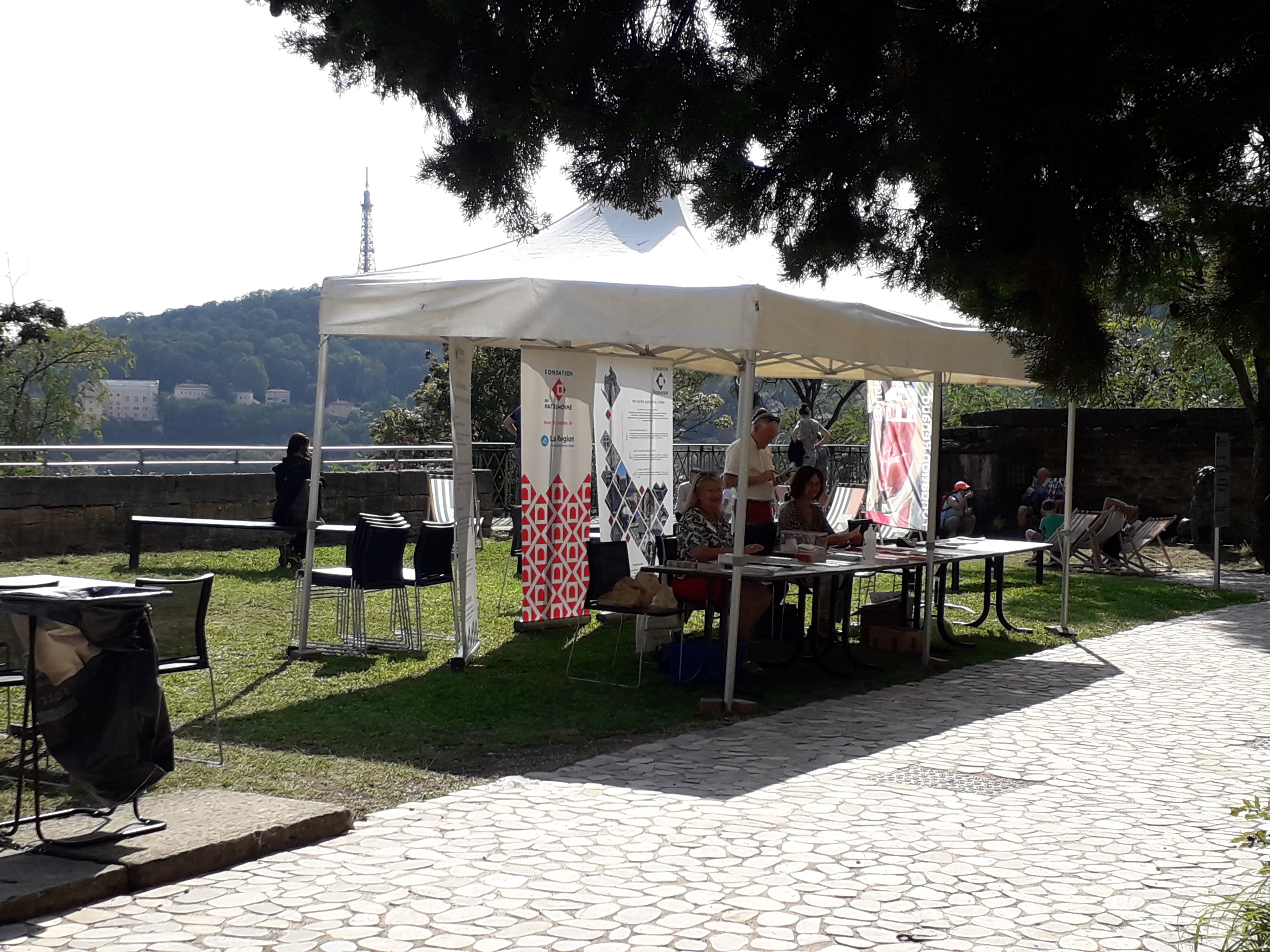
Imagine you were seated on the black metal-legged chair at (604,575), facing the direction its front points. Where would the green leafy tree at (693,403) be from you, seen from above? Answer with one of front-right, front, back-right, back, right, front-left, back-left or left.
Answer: back-left

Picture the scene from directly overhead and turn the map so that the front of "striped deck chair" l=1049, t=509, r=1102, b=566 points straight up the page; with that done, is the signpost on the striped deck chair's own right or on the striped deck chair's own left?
on the striped deck chair's own left

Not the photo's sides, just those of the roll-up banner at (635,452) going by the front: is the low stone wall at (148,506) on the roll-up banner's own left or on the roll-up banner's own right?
on the roll-up banner's own right

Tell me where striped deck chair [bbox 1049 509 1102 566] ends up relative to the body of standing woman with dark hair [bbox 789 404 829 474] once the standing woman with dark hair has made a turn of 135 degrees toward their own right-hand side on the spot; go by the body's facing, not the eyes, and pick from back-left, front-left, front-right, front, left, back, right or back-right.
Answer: front-left

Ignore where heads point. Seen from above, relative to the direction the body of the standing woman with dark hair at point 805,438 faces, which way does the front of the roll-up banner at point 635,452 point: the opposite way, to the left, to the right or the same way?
the opposite way

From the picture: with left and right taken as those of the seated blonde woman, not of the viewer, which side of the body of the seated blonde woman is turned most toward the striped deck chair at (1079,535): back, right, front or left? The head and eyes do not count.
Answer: left

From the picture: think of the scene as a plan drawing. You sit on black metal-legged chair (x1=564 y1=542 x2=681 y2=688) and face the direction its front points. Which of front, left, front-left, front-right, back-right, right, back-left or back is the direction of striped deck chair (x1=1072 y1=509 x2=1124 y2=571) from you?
left

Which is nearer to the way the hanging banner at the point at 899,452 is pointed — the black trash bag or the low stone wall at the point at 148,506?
the black trash bag

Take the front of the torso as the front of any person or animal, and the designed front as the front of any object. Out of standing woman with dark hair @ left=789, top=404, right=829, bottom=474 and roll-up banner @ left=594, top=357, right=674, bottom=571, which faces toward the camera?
the roll-up banner

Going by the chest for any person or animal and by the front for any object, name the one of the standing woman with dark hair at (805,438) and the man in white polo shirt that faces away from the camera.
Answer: the standing woman with dark hair

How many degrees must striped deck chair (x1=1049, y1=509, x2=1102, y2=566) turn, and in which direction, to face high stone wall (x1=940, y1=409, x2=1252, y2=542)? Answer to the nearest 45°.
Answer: approximately 135° to its right

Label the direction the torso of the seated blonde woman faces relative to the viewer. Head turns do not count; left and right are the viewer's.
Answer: facing the viewer and to the right of the viewer

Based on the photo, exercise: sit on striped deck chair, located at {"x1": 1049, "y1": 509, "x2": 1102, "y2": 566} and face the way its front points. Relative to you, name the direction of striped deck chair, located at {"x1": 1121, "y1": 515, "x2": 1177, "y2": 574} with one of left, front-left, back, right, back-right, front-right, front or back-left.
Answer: back

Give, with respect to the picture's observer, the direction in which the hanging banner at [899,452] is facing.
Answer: facing the viewer

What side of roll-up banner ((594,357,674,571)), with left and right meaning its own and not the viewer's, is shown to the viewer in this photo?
front

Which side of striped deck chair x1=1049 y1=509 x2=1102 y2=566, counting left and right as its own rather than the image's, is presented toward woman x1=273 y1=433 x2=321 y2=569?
front

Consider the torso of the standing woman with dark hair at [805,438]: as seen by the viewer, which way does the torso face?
away from the camera
